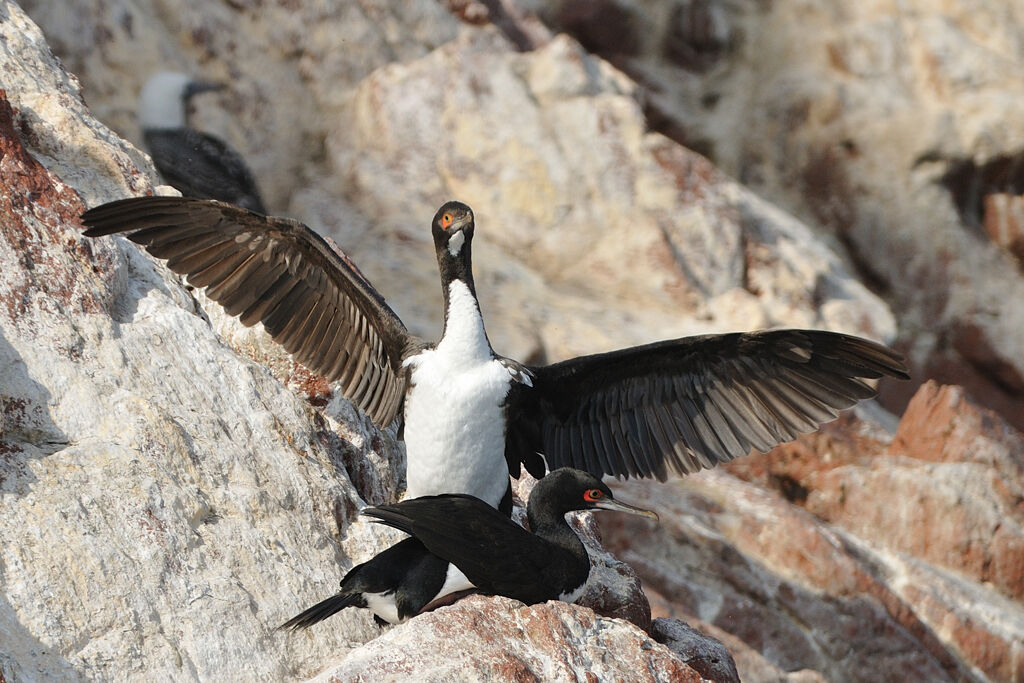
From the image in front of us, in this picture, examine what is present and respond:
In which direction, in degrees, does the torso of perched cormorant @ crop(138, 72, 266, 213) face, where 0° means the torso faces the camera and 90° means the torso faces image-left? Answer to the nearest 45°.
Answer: approximately 90°

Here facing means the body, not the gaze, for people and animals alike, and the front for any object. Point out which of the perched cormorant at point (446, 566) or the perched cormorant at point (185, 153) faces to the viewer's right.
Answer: the perched cormorant at point (446, 566)

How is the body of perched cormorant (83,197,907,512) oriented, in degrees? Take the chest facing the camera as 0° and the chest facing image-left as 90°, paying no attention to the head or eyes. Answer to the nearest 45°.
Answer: approximately 0°

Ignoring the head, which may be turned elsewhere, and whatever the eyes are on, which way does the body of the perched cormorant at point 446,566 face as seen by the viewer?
to the viewer's right

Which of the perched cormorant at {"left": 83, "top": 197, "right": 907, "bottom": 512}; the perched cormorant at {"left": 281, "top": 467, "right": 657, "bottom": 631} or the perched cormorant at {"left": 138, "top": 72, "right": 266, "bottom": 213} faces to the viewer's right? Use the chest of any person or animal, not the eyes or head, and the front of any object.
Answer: the perched cormorant at {"left": 281, "top": 467, "right": 657, "bottom": 631}

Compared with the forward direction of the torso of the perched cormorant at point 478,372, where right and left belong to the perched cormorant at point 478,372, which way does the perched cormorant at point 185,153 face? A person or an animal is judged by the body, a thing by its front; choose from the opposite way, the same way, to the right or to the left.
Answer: to the right

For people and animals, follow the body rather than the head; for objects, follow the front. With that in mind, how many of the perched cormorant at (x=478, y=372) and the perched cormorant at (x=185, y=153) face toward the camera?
1

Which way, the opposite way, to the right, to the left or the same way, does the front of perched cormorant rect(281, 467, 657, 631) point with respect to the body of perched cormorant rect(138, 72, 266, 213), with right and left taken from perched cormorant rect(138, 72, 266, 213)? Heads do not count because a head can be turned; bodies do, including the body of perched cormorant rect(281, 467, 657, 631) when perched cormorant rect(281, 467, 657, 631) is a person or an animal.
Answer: the opposite way
